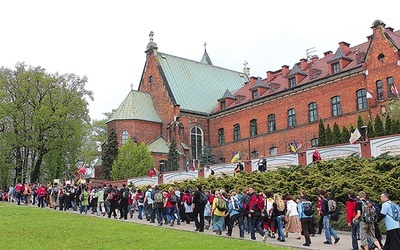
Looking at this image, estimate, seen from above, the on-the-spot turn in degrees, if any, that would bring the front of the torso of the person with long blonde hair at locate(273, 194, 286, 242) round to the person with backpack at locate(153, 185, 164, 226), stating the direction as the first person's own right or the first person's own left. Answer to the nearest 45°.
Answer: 0° — they already face them

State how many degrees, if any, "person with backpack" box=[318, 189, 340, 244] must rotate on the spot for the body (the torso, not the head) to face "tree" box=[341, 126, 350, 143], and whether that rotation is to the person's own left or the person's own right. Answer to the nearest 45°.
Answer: approximately 90° to the person's own right

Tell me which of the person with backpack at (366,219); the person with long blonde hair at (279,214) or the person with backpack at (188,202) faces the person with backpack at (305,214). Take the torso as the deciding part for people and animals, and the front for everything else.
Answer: the person with backpack at (366,219)

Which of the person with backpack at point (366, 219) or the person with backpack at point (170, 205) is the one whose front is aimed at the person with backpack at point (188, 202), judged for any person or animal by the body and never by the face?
the person with backpack at point (366, 219)

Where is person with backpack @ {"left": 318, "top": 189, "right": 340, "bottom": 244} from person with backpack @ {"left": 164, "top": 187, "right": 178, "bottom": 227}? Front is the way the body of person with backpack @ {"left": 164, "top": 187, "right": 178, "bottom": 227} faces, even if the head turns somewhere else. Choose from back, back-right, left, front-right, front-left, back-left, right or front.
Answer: back

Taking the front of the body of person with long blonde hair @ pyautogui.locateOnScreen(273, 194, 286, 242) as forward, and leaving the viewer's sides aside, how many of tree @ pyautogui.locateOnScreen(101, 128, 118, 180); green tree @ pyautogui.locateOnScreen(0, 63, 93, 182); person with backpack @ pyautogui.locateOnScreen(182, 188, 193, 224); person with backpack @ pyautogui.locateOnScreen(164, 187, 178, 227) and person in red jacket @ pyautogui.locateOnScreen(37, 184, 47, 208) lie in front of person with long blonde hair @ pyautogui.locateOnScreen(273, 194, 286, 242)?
5

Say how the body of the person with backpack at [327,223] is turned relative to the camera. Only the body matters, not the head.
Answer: to the viewer's left

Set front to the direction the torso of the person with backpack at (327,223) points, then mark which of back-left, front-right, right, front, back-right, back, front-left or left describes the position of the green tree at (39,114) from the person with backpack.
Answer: front-right

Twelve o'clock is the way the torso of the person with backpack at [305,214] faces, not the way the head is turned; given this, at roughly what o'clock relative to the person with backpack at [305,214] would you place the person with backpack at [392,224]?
the person with backpack at [392,224] is roughly at 6 o'clock from the person with backpack at [305,214].

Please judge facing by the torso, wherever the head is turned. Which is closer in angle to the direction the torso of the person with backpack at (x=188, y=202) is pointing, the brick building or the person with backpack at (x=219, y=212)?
the brick building

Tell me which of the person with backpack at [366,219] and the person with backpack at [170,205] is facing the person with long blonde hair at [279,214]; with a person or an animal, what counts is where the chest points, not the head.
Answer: the person with backpack at [366,219]

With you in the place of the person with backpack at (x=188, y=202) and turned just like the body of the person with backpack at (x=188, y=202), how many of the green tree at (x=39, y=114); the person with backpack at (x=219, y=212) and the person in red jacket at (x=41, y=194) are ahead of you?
2

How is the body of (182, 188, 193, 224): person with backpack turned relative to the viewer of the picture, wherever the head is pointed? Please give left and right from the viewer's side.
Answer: facing away from the viewer and to the left of the viewer

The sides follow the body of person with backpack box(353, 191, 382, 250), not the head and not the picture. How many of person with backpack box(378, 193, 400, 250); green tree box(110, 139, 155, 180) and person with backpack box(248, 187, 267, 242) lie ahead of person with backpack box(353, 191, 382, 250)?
2

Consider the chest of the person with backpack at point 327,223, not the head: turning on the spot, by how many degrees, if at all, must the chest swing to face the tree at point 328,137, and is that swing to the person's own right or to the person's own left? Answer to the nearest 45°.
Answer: approximately 90° to the person's own right

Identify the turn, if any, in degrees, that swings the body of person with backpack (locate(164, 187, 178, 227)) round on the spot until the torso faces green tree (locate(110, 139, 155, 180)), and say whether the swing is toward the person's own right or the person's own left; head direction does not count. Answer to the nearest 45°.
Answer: approximately 45° to the person's own right
